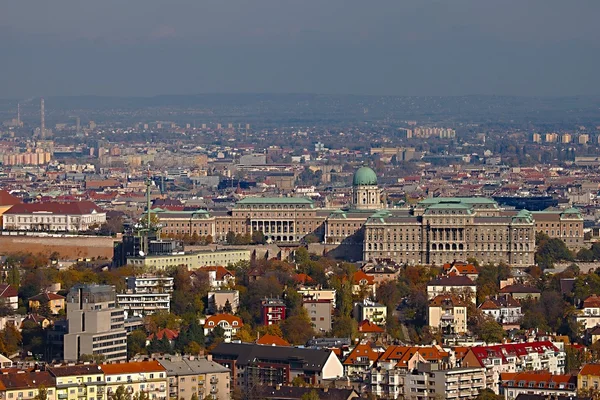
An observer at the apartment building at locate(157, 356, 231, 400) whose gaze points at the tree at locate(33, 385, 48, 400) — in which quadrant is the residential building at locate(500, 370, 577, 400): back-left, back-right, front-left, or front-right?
back-left

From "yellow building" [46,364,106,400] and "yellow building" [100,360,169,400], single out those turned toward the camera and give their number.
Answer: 2

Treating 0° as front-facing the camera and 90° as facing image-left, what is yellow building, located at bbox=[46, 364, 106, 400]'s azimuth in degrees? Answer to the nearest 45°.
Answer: approximately 0°

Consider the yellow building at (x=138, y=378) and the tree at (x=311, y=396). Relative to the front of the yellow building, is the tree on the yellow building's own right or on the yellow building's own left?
on the yellow building's own left

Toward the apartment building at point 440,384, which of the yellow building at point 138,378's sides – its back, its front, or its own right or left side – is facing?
left

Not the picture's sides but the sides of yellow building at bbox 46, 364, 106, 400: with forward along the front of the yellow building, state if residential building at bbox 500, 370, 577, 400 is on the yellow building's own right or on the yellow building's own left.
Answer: on the yellow building's own left

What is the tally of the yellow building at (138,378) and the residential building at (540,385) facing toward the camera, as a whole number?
2

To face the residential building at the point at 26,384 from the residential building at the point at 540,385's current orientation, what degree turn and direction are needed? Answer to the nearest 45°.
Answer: approximately 90° to its right

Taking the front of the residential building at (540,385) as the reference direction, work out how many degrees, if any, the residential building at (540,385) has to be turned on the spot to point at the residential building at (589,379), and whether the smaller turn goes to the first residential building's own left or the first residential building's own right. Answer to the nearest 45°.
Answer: approximately 90° to the first residential building's own left
